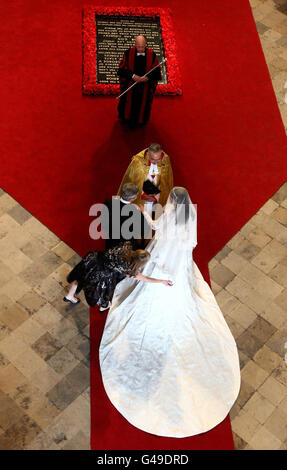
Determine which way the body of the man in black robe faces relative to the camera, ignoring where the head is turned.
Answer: toward the camera

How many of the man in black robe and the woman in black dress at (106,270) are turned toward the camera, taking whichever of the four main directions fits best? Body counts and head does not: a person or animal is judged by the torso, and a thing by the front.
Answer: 1

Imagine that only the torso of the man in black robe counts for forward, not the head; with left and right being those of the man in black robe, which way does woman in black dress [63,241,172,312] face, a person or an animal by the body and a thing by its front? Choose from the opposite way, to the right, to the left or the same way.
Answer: to the left

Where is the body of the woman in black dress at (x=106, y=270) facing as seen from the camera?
to the viewer's right
